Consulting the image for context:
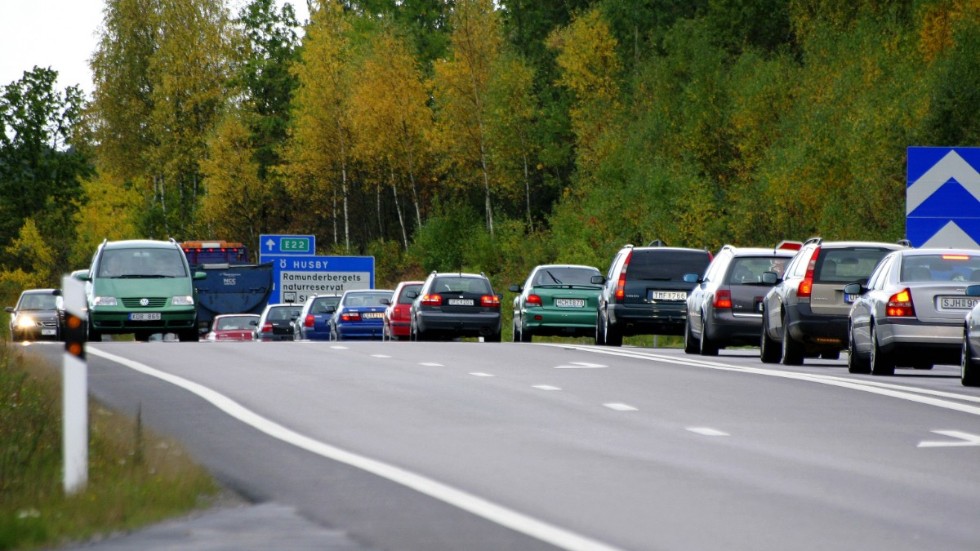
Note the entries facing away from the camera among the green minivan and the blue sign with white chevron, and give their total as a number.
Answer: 0

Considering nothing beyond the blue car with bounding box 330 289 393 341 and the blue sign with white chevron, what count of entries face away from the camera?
1

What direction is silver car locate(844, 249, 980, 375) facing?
away from the camera

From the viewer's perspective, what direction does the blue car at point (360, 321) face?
away from the camera

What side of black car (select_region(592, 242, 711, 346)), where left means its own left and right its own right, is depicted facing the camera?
back

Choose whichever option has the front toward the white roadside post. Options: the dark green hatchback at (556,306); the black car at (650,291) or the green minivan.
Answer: the green minivan

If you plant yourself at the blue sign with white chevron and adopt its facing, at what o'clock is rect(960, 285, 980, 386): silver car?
The silver car is roughly at 12 o'clock from the blue sign with white chevron.

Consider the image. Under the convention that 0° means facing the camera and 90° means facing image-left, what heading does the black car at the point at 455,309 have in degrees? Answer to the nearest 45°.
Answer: approximately 180°

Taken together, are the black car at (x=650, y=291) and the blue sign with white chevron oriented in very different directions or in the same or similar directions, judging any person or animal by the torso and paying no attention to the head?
very different directions

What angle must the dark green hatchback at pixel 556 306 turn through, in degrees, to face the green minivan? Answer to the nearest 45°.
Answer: approximately 90° to its left

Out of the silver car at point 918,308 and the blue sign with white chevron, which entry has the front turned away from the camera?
the silver car

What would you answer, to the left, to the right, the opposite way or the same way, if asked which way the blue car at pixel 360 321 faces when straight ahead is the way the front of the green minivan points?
the opposite way

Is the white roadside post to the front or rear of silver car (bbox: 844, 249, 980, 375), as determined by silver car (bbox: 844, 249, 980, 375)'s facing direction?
to the rear
